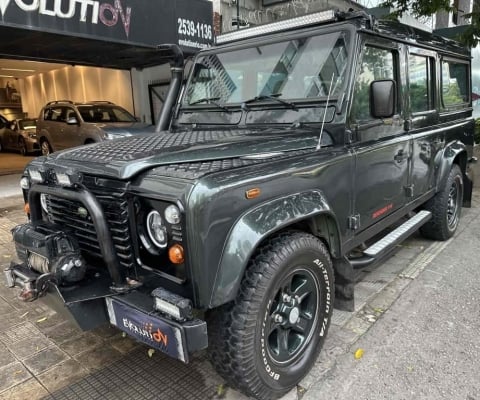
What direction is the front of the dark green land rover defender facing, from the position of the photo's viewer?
facing the viewer and to the left of the viewer

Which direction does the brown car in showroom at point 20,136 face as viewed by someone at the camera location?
facing the viewer and to the right of the viewer

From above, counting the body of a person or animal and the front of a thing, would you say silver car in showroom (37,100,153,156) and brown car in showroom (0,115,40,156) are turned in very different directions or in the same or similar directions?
same or similar directions

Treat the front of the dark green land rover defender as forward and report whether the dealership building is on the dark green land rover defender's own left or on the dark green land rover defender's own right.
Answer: on the dark green land rover defender's own right

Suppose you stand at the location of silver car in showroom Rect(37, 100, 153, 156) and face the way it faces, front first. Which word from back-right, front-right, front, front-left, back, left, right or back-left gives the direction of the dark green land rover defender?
front-right

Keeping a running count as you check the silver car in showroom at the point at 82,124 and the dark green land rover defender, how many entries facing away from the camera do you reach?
0

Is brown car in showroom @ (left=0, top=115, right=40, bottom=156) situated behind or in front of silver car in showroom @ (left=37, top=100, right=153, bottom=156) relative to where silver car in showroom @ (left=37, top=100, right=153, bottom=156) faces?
behind

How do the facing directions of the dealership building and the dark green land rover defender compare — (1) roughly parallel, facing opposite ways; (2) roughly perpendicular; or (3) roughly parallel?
roughly perpendicular

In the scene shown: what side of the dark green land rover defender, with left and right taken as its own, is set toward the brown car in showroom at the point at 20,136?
right
